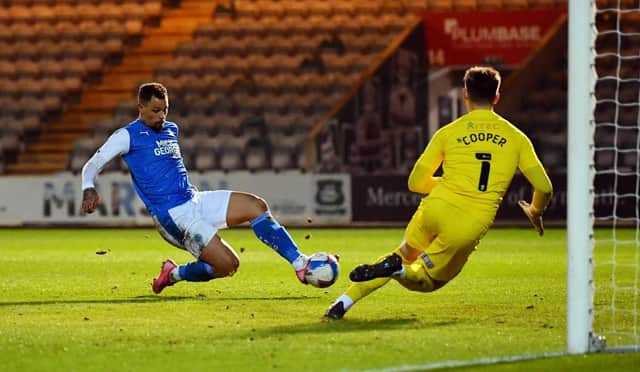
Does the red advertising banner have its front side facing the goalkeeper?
yes

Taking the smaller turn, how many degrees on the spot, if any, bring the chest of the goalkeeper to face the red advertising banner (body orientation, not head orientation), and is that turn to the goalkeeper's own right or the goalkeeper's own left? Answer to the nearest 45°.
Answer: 0° — they already face it

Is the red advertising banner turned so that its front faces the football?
yes

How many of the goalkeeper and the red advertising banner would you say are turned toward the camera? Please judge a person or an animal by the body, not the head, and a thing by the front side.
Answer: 1

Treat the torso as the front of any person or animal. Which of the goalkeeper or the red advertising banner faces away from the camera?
the goalkeeper

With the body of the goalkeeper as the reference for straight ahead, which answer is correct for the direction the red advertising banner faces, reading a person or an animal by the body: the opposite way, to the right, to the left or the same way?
the opposite way

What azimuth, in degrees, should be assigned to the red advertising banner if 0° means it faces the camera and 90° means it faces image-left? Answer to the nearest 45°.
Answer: approximately 0°

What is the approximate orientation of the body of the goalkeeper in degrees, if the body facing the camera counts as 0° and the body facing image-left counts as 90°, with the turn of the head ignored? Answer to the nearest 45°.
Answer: approximately 180°
